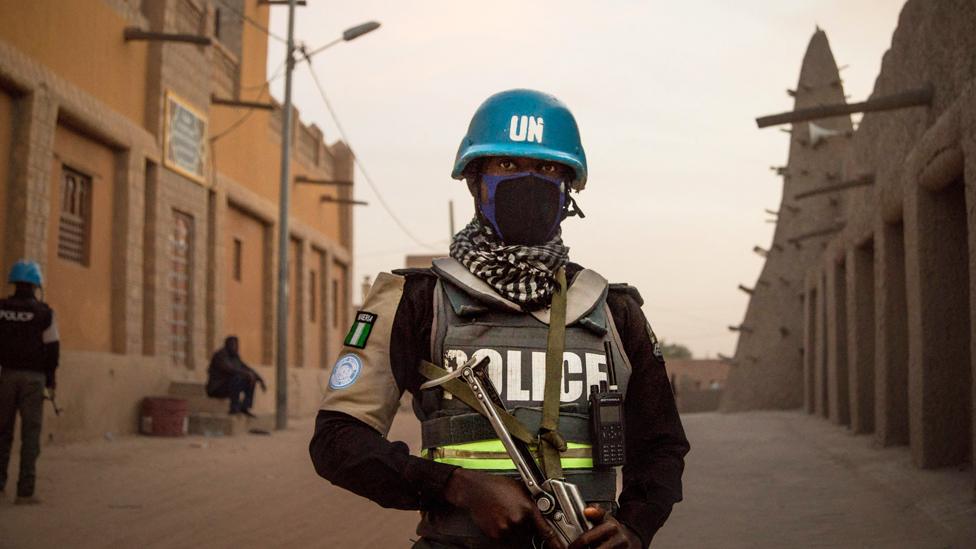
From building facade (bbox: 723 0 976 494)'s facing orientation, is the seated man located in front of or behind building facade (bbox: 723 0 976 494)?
in front

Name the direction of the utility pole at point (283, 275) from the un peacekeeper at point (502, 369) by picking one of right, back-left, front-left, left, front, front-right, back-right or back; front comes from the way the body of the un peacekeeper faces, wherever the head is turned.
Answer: back

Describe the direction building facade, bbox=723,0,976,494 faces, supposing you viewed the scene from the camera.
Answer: facing to the left of the viewer

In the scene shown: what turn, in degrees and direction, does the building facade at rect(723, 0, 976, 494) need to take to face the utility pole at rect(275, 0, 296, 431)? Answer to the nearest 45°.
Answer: approximately 45° to its right

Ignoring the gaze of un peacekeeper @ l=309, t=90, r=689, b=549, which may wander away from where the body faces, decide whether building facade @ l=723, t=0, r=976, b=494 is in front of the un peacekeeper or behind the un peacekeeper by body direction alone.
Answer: behind

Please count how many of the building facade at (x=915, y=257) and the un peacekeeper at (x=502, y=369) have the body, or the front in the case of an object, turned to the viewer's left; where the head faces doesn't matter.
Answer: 1

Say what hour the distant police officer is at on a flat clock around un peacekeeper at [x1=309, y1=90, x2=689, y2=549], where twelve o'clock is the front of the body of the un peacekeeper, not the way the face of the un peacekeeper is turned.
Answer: The distant police officer is roughly at 5 o'clock from the un peacekeeper.

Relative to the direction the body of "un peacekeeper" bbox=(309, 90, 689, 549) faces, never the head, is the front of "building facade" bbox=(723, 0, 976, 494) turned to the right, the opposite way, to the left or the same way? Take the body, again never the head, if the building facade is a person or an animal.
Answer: to the right

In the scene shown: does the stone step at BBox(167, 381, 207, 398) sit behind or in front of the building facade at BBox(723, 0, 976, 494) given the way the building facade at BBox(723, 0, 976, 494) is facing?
in front

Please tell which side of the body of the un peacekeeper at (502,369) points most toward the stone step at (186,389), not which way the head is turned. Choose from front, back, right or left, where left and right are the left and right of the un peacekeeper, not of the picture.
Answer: back

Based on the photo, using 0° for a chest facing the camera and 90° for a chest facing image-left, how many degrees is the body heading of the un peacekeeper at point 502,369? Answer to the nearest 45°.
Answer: approximately 0°
